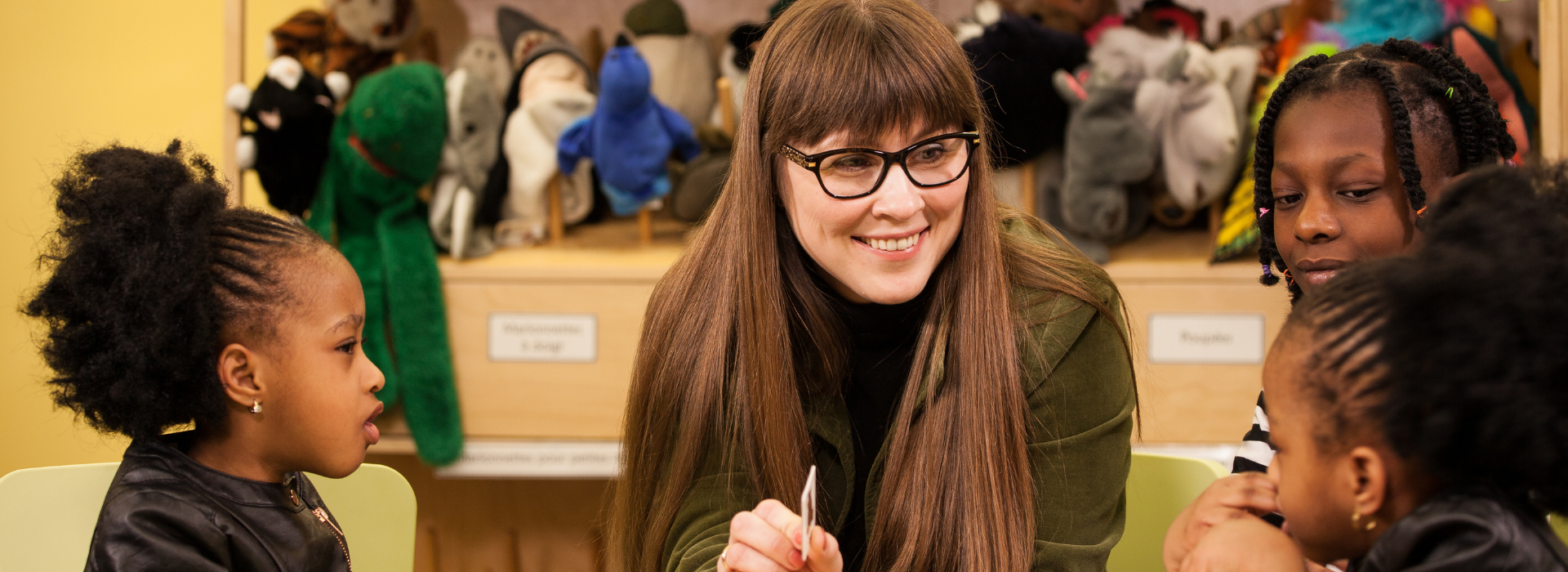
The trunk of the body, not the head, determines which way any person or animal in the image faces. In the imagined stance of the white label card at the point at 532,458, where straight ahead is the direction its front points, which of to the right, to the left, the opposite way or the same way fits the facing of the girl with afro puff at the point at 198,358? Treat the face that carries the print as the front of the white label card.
to the left

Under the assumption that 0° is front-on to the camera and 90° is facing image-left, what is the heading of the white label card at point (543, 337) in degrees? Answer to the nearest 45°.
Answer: approximately 0°

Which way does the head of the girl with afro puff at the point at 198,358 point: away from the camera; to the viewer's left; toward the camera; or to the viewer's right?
to the viewer's right

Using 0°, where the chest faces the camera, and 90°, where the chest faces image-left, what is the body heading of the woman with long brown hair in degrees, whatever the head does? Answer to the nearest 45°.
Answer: approximately 0°

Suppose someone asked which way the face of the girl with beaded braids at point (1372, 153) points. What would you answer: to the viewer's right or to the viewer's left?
to the viewer's left
